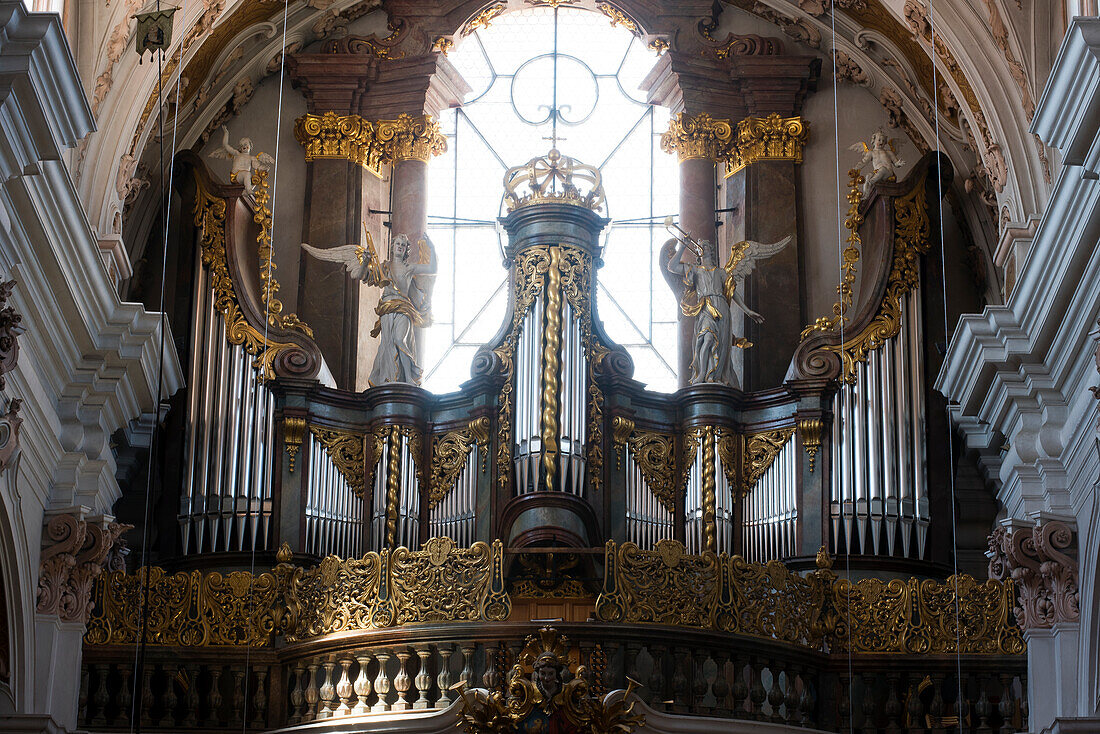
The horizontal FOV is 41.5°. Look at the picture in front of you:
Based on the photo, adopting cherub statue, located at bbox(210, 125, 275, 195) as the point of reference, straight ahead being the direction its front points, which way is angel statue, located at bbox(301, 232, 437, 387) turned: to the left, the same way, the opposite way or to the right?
the same way

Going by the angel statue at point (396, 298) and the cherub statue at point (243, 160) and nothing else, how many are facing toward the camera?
2

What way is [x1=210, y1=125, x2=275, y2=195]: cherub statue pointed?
toward the camera

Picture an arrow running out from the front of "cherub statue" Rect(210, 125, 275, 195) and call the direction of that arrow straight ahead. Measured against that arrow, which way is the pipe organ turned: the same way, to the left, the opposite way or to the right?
the same way

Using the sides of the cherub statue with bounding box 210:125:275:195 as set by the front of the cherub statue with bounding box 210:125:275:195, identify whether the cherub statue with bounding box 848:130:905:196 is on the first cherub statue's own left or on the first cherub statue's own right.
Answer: on the first cherub statue's own left

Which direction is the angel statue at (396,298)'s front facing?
toward the camera

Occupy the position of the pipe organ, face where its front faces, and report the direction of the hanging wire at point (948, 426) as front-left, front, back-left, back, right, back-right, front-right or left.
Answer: left

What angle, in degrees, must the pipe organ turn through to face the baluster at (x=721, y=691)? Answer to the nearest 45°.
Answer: approximately 45° to its left

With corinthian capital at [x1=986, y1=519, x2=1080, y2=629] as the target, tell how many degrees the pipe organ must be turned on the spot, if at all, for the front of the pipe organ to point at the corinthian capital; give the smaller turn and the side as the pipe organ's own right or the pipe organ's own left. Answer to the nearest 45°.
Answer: approximately 45° to the pipe organ's own left

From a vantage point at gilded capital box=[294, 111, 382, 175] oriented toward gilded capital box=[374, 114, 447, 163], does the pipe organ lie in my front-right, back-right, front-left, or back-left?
front-right

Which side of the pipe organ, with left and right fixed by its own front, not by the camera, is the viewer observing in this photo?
front

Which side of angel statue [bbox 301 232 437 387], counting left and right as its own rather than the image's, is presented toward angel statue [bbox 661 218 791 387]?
left
